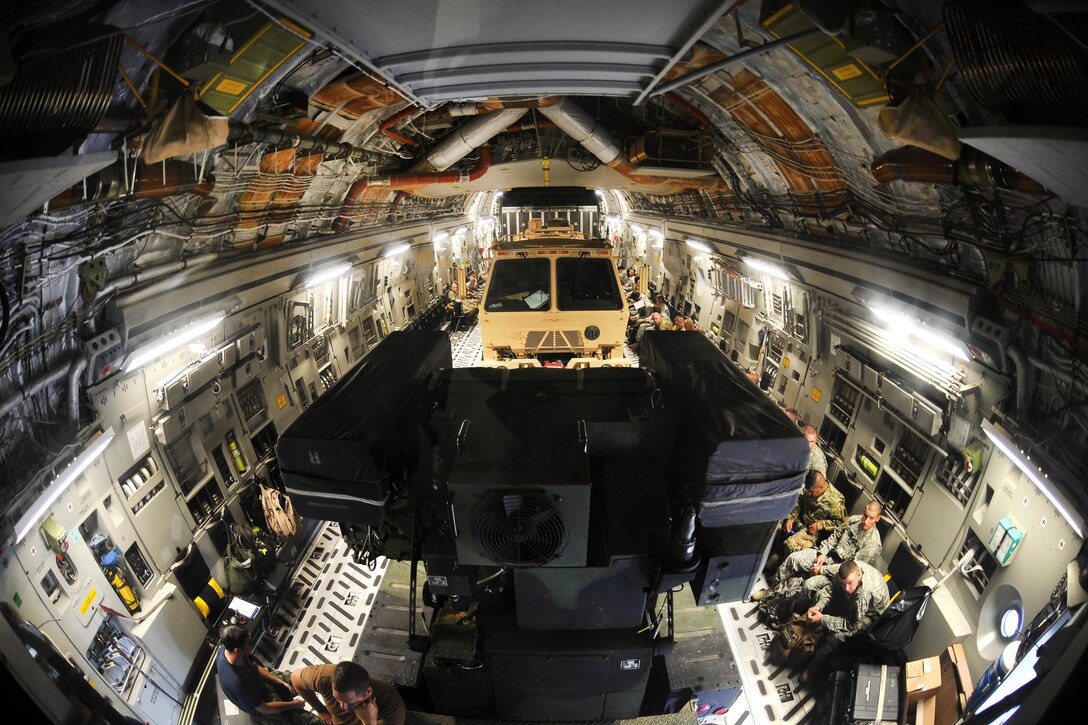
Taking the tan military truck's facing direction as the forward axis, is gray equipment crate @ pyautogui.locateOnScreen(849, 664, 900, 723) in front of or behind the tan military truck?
in front

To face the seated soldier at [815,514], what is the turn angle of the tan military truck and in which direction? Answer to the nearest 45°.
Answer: approximately 45° to its left

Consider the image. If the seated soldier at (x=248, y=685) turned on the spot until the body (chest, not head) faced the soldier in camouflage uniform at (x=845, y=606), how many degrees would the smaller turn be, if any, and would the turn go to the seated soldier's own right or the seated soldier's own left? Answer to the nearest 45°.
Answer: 0° — they already face them

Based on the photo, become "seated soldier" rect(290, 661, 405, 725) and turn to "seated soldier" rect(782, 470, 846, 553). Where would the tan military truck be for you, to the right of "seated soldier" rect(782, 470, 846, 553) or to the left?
left

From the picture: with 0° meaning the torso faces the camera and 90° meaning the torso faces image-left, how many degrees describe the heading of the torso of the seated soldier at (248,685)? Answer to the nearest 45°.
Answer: approximately 270°

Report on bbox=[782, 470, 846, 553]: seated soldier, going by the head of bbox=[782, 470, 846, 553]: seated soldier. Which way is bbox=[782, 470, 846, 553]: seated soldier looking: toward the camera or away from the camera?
toward the camera

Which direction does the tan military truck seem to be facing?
toward the camera

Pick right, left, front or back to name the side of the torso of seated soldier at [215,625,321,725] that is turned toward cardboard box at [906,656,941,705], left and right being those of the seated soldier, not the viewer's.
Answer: front

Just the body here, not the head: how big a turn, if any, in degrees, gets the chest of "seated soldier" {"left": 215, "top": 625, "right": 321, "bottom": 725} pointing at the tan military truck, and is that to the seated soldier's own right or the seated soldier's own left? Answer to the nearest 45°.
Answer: approximately 45° to the seated soldier's own left

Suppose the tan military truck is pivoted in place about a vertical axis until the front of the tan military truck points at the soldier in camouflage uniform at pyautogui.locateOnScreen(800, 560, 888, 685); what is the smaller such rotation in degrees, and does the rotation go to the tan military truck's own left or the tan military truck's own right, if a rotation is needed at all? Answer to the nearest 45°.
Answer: approximately 45° to the tan military truck's own left
